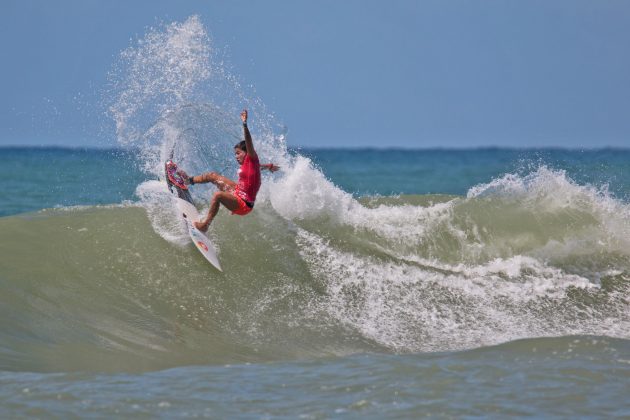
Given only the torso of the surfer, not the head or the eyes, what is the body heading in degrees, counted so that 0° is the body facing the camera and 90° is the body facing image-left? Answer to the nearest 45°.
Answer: approximately 90°
